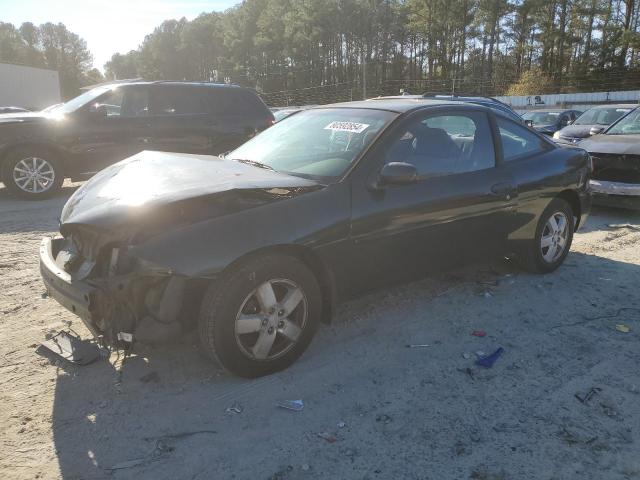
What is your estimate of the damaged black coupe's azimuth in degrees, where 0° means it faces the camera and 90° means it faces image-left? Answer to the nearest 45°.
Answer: approximately 45°

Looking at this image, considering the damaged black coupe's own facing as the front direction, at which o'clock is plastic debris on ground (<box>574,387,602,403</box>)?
The plastic debris on ground is roughly at 8 o'clock from the damaged black coupe.

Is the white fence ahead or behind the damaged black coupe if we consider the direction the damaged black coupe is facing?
behind

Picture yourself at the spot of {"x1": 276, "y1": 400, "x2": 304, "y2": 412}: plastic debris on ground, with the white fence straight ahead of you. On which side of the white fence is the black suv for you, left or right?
left

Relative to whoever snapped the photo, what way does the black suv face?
facing to the left of the viewer

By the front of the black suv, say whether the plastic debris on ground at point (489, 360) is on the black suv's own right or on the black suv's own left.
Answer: on the black suv's own left
